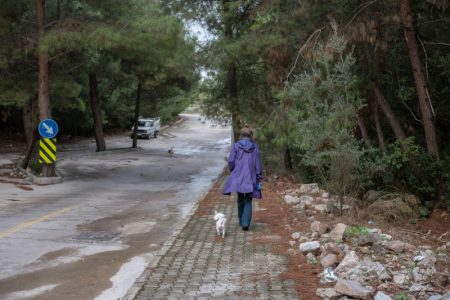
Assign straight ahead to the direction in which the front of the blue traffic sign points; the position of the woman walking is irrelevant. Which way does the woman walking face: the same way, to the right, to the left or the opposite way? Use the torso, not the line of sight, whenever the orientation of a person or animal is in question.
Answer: the opposite way

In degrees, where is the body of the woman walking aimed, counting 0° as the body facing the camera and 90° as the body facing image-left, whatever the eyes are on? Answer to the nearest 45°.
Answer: approximately 180°

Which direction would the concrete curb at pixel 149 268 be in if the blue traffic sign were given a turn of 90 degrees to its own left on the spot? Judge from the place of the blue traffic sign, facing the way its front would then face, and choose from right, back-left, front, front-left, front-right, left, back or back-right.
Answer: right

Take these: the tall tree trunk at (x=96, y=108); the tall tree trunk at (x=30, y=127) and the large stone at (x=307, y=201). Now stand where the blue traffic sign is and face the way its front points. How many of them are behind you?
2

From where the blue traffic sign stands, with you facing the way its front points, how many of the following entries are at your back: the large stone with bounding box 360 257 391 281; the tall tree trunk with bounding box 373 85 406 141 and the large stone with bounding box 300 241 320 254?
0

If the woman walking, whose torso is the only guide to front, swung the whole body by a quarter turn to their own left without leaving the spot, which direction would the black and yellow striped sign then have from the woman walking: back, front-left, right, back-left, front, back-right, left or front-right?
front-right

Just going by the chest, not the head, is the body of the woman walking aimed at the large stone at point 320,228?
no

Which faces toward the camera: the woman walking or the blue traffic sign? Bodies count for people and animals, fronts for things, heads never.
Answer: the blue traffic sign

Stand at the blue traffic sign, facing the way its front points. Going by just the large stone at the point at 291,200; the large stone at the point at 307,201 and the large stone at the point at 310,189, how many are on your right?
0

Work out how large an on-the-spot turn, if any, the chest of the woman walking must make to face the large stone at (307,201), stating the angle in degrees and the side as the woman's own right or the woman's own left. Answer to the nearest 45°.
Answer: approximately 45° to the woman's own right

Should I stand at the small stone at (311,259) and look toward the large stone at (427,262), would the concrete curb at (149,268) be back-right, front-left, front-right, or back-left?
back-right

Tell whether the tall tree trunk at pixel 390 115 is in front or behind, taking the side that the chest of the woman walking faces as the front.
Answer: in front

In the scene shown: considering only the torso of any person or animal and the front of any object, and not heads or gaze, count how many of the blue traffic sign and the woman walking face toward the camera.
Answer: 1

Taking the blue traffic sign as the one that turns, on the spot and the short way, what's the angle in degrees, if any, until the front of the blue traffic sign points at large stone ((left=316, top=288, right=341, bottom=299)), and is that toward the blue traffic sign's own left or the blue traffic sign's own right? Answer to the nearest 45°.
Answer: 0° — it already faces it

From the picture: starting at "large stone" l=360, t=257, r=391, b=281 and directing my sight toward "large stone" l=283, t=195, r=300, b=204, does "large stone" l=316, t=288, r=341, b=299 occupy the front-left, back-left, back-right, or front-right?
back-left

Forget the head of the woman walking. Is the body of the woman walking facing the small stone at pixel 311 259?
no

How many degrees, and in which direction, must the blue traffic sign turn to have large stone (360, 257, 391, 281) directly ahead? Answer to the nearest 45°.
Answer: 0° — it already faces it

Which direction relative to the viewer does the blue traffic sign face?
toward the camera

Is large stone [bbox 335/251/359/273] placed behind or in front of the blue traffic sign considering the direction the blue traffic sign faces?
in front
